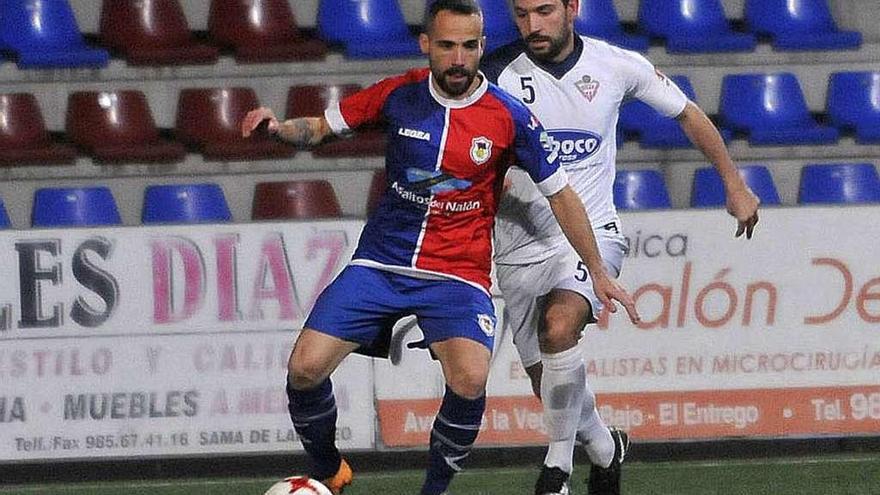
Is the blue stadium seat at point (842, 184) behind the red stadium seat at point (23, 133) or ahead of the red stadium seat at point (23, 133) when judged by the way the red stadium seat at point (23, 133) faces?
ahead

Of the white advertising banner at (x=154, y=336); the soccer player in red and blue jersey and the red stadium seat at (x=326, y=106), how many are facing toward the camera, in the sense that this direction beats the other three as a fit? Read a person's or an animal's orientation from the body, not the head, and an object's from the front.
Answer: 3

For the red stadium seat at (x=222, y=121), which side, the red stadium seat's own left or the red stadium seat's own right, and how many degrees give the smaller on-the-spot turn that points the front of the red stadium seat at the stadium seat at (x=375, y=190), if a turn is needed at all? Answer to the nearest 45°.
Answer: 0° — it already faces it

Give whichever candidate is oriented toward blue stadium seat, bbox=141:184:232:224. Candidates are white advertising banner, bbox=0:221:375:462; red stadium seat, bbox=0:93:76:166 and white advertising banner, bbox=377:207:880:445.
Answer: the red stadium seat

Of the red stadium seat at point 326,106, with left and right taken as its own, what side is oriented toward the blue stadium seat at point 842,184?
left

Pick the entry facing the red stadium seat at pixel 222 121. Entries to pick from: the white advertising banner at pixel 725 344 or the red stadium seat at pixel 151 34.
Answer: the red stadium seat at pixel 151 34

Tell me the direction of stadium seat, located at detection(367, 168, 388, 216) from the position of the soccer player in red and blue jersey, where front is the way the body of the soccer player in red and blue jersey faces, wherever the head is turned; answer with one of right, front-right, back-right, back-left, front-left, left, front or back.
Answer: back

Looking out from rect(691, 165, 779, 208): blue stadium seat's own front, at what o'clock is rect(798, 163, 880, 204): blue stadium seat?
rect(798, 163, 880, 204): blue stadium seat is roughly at 10 o'clock from rect(691, 165, 779, 208): blue stadium seat.

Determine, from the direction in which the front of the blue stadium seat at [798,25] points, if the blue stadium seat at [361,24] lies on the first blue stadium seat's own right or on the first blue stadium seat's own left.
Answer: on the first blue stadium seat's own right

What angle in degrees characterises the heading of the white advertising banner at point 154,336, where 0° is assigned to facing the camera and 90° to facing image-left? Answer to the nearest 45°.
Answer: approximately 0°

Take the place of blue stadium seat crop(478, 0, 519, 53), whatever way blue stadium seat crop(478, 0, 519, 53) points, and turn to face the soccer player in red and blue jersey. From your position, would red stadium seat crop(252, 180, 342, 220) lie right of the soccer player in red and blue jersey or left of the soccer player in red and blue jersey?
right

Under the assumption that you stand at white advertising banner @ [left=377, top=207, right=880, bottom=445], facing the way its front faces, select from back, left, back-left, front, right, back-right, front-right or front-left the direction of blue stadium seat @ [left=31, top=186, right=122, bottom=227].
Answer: right

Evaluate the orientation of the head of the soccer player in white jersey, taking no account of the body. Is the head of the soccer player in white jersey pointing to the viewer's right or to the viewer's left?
to the viewer's left

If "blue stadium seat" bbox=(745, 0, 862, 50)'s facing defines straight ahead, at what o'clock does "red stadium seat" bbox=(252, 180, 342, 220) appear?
The red stadium seat is roughly at 3 o'clock from the blue stadium seat.
